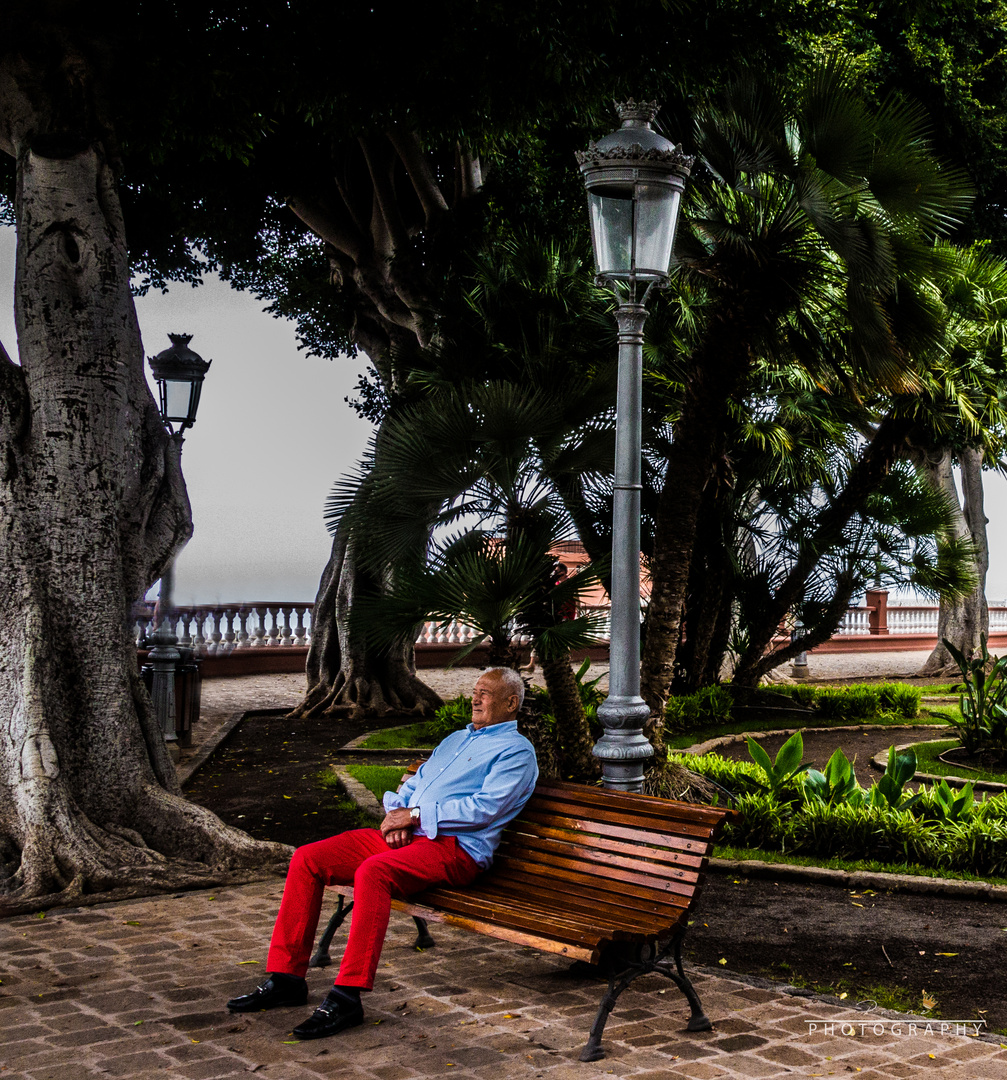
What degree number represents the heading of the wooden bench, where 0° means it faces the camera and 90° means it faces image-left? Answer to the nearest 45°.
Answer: approximately 45°

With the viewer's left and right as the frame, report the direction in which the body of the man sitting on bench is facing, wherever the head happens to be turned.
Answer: facing the viewer and to the left of the viewer

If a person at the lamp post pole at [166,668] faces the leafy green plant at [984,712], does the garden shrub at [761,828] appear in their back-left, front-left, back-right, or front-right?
front-right

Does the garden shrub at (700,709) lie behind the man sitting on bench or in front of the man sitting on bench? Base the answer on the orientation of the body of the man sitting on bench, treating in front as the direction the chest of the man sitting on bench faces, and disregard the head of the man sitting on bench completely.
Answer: behind

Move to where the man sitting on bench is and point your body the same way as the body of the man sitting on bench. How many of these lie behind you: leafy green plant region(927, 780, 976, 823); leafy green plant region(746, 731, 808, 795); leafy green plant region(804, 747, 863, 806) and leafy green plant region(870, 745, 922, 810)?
4

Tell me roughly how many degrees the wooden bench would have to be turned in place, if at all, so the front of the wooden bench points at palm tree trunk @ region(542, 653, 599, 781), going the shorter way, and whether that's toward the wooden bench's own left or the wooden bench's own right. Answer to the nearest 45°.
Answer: approximately 135° to the wooden bench's own right

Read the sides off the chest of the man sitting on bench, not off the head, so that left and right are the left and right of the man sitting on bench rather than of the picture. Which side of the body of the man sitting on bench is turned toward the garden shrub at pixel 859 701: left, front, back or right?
back

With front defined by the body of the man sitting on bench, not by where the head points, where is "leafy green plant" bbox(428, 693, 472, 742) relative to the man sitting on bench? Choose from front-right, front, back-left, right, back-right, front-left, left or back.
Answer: back-right

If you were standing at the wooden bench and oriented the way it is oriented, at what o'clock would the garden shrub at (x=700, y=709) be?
The garden shrub is roughly at 5 o'clock from the wooden bench.

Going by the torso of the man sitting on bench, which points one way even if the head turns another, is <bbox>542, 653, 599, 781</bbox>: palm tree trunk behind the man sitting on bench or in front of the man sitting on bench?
behind

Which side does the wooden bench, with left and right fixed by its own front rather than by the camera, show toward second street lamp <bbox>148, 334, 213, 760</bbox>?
right

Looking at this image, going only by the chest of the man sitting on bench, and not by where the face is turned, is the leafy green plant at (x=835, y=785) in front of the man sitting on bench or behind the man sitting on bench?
behind

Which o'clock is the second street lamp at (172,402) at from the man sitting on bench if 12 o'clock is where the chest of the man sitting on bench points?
The second street lamp is roughly at 4 o'clock from the man sitting on bench.

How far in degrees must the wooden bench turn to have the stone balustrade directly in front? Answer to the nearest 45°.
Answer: approximately 135° to its right

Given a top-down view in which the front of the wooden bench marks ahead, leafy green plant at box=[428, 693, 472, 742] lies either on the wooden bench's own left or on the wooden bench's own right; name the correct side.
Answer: on the wooden bench's own right

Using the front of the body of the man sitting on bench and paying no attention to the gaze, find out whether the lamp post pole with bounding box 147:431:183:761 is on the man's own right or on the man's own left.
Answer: on the man's own right
